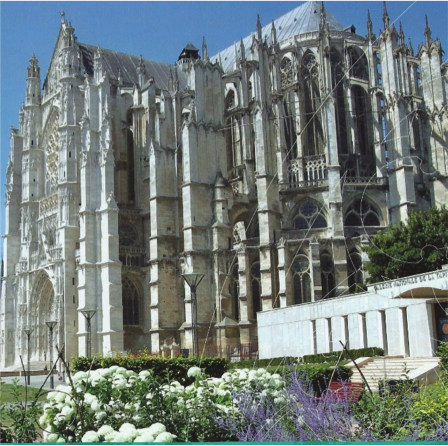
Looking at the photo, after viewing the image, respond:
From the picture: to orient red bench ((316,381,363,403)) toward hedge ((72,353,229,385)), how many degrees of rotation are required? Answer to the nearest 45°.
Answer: approximately 90° to its right

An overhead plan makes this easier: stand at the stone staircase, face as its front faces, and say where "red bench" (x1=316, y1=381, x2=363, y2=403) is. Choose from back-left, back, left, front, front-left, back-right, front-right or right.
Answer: front-left

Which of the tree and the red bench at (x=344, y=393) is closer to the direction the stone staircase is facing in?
the red bench

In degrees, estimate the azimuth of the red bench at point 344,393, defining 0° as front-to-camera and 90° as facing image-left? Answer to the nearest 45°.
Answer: approximately 45°

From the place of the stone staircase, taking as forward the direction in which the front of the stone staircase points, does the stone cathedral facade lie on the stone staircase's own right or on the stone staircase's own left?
on the stone staircase's own right

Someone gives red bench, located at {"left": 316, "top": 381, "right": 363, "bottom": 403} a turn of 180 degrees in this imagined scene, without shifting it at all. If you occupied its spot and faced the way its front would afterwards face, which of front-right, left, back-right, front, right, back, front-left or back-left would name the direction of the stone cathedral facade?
front-left

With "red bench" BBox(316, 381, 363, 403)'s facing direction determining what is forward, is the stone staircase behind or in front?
behind

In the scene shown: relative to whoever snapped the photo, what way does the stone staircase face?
facing the viewer and to the left of the viewer

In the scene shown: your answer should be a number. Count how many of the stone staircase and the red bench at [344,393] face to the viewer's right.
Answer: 0

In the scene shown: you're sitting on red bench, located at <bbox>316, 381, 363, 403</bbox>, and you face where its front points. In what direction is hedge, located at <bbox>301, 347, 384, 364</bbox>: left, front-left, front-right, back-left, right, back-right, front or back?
back-right

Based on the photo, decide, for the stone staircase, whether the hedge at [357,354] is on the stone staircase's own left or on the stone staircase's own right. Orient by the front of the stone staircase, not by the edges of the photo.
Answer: on the stone staircase's own right
